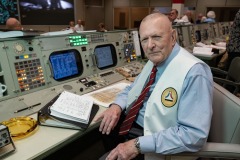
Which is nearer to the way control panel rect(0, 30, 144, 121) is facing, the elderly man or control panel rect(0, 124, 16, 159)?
the elderly man

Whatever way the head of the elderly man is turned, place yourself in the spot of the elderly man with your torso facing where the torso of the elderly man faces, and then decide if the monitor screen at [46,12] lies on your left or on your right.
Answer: on your right

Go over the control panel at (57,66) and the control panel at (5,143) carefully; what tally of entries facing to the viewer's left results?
0

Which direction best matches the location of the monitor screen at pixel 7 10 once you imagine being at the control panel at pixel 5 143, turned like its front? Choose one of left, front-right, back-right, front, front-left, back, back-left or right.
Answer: back-left

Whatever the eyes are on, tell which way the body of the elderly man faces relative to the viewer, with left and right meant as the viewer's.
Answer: facing the viewer and to the left of the viewer

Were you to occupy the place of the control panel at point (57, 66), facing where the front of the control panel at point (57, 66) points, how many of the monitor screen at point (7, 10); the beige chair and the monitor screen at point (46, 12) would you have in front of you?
1

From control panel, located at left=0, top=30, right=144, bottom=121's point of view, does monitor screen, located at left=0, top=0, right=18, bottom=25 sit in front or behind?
behind

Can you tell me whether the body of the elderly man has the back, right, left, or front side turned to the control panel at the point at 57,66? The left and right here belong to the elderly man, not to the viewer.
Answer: right

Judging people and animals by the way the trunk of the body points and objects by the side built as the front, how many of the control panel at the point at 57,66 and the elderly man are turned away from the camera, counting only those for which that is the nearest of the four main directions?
0

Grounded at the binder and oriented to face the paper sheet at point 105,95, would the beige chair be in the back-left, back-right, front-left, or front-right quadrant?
front-right

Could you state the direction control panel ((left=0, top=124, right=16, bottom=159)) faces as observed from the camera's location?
facing the viewer and to the right of the viewer

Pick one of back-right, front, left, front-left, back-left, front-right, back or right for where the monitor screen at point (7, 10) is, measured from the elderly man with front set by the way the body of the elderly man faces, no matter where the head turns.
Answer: right

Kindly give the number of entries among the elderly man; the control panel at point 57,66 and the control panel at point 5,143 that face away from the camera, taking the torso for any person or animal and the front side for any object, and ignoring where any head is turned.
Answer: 0
